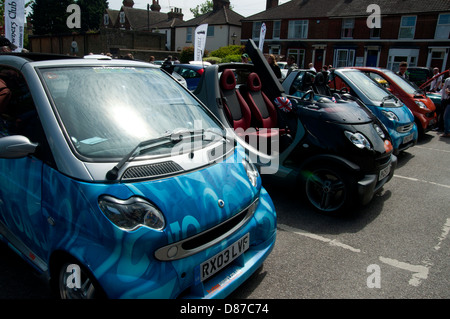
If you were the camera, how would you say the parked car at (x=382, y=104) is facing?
facing the viewer and to the right of the viewer

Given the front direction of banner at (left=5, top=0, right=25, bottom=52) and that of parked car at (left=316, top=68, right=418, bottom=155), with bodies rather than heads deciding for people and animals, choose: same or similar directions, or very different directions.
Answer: same or similar directions

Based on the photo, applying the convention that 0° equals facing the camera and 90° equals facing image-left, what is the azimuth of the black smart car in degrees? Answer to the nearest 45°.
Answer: approximately 315°

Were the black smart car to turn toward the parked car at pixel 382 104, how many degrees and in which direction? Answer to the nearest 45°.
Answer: approximately 90° to its left

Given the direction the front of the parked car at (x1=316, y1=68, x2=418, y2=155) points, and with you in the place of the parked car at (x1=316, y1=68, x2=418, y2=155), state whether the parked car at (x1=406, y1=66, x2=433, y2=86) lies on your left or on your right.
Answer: on your left

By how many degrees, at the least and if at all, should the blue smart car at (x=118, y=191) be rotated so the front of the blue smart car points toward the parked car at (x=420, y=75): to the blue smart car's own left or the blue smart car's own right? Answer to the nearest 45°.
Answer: approximately 90° to the blue smart car's own left

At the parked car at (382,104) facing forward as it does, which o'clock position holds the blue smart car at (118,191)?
The blue smart car is roughly at 2 o'clock from the parked car.

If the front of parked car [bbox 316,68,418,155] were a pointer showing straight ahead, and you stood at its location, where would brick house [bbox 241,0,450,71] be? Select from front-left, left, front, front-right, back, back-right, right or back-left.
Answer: back-left

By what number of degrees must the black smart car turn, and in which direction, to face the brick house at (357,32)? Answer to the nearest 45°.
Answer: approximately 135° to its left

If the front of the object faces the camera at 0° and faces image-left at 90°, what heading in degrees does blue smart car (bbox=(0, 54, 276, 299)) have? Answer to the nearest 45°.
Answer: approximately 315°

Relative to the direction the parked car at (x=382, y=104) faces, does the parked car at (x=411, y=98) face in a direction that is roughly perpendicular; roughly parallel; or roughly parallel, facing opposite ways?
roughly parallel

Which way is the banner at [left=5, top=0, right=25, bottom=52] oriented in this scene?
toward the camera
